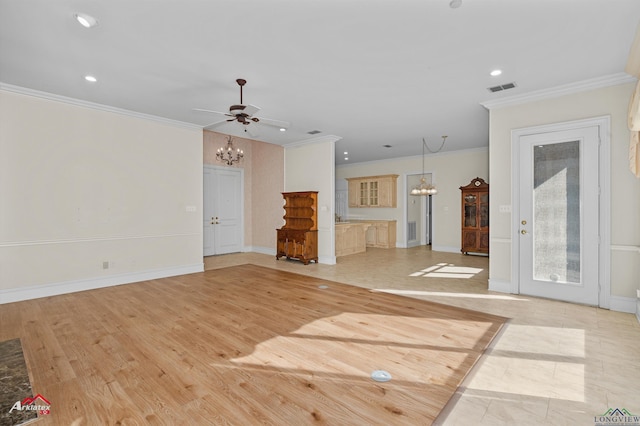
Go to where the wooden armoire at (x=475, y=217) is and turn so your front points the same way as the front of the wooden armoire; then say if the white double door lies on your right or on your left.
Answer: on your right

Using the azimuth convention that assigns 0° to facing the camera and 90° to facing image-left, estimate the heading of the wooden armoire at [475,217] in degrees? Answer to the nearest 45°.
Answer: approximately 0°

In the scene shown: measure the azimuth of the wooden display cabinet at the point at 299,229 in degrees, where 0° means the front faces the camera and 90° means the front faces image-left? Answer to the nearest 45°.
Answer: approximately 45°

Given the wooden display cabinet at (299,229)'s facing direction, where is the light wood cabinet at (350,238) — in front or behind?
behind

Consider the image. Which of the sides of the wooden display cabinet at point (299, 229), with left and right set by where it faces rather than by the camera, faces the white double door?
right

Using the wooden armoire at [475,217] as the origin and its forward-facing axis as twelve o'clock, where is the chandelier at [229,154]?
The chandelier is roughly at 2 o'clock from the wooden armoire.
